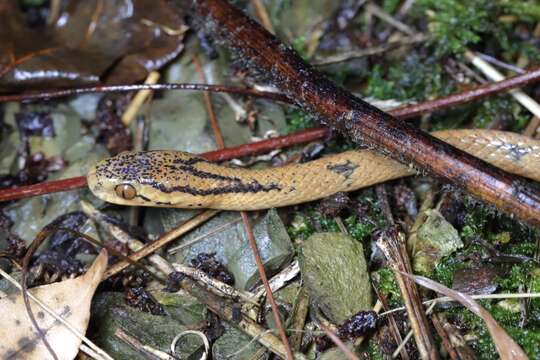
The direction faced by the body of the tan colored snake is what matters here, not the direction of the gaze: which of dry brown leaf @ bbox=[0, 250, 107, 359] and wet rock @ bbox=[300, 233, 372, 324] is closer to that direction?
the dry brown leaf

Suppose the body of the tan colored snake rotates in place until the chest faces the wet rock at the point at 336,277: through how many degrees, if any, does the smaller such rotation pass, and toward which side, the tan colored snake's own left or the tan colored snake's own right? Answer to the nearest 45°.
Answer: approximately 135° to the tan colored snake's own left

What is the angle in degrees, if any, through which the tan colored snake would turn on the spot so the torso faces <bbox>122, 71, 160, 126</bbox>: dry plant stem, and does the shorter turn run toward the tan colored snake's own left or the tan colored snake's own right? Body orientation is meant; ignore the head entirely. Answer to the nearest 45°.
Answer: approximately 45° to the tan colored snake's own right

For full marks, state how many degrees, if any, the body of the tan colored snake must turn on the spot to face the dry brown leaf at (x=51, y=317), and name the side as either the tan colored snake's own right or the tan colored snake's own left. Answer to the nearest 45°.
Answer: approximately 45° to the tan colored snake's own left

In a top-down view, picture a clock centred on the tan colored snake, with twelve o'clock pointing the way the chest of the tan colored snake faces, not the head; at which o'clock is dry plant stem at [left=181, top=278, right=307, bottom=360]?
The dry plant stem is roughly at 9 o'clock from the tan colored snake.

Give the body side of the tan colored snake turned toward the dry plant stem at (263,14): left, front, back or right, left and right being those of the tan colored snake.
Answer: right

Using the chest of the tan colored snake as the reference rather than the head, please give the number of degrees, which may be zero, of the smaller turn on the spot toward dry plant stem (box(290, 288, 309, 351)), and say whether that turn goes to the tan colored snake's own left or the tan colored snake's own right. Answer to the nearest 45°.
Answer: approximately 135° to the tan colored snake's own left

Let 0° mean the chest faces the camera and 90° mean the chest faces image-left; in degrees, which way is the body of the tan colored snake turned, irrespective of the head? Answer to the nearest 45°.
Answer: approximately 90°

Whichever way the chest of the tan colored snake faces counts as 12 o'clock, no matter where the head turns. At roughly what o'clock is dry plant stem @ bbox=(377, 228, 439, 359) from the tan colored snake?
The dry plant stem is roughly at 7 o'clock from the tan colored snake.

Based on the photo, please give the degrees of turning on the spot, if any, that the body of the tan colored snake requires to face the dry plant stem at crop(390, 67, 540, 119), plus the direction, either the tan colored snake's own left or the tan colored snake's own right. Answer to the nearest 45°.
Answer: approximately 135° to the tan colored snake's own right

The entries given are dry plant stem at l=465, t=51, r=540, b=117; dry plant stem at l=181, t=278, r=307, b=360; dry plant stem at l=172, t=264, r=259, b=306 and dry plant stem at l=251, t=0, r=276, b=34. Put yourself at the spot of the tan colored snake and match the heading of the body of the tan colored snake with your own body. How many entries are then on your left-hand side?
2
